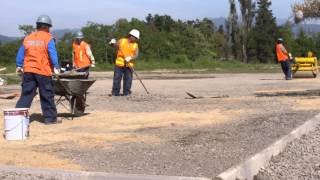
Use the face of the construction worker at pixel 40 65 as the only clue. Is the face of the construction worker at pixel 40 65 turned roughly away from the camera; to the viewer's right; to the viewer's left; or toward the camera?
away from the camera

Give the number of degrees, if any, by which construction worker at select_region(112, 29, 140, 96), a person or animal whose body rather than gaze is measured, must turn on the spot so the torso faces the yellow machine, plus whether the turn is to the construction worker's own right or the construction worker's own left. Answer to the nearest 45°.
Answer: approximately 90° to the construction worker's own left

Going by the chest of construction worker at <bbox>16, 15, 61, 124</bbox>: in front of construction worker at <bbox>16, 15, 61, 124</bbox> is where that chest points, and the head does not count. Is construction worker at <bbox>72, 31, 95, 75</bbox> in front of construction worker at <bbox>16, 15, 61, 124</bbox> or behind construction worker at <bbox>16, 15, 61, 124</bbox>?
in front

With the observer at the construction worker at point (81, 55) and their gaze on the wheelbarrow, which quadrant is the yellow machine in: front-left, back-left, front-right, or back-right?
back-left

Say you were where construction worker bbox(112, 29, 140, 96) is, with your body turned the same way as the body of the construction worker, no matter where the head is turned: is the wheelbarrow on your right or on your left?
on your right

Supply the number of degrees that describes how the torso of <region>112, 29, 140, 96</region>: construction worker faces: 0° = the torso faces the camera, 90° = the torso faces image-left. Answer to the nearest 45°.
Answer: approximately 315°

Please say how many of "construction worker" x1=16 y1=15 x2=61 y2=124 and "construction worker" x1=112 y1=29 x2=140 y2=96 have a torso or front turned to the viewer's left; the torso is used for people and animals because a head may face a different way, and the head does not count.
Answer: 0

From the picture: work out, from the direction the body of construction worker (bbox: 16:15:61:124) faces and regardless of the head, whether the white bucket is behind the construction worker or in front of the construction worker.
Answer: behind

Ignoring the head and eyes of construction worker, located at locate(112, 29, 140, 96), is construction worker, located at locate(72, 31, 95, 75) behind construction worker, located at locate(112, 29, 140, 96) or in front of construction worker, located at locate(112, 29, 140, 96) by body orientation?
behind

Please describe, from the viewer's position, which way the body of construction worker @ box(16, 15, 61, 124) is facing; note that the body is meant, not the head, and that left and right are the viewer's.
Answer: facing away from the viewer and to the right of the viewer

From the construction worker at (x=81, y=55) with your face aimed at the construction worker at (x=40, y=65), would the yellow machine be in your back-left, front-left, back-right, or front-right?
back-left
